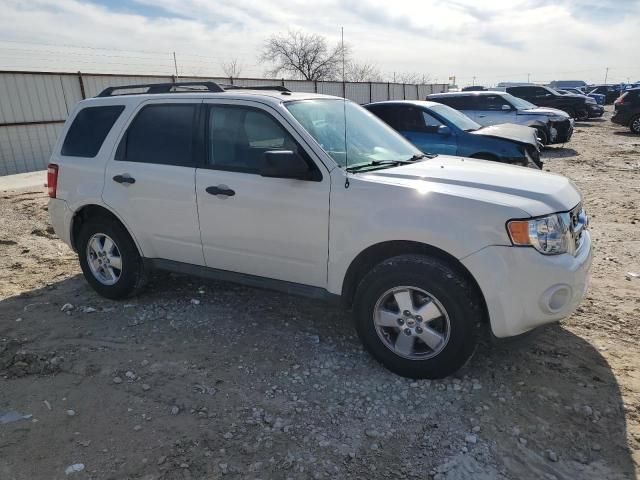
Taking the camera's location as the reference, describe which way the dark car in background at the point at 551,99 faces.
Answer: facing the viewer and to the right of the viewer

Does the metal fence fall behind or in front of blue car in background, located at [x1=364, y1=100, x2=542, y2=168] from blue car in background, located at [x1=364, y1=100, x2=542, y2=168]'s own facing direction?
behind

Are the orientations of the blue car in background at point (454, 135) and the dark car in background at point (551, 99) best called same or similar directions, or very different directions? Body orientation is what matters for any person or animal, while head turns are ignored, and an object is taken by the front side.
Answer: same or similar directions

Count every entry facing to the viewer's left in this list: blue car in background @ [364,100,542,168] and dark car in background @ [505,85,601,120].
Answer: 0

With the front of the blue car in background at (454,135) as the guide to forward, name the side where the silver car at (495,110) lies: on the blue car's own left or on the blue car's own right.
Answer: on the blue car's own left

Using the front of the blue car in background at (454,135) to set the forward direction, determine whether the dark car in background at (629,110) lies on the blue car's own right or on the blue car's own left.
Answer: on the blue car's own left

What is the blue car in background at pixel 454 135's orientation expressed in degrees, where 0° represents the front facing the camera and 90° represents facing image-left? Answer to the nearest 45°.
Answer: approximately 315°

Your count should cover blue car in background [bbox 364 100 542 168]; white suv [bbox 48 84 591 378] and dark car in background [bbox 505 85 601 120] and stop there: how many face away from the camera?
0

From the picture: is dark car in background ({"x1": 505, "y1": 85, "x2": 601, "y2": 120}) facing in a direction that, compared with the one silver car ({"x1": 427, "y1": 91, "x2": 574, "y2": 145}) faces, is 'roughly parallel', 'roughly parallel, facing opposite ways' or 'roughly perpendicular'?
roughly parallel

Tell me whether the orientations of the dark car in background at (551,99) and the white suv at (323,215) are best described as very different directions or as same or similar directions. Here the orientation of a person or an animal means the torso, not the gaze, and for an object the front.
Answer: same or similar directions

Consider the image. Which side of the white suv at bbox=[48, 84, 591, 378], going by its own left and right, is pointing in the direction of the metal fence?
back

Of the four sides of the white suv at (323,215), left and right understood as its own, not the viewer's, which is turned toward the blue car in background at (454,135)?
left

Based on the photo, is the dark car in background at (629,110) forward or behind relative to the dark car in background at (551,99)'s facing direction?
forward
